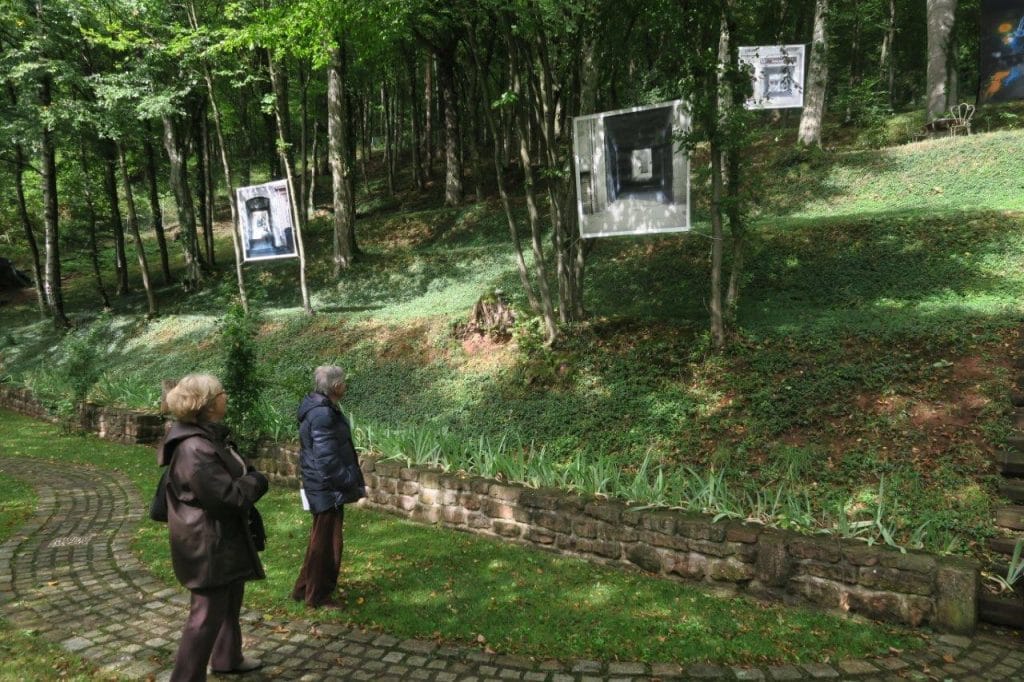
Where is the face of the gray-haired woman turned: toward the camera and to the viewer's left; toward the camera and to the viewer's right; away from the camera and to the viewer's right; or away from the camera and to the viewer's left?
away from the camera and to the viewer's right

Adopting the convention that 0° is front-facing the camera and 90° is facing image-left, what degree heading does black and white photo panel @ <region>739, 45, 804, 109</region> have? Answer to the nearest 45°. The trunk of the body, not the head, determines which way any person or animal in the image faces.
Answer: approximately 0°

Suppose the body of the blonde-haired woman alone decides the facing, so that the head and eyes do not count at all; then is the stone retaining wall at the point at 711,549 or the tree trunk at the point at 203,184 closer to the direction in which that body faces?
the stone retaining wall

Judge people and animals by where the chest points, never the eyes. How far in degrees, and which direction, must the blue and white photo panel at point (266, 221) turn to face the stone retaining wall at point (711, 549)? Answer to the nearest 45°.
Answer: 0° — it already faces it

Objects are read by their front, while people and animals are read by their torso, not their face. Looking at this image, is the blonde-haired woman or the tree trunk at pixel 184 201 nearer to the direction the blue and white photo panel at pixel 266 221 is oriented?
the blonde-haired woman

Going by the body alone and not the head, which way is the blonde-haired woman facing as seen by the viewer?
to the viewer's right
